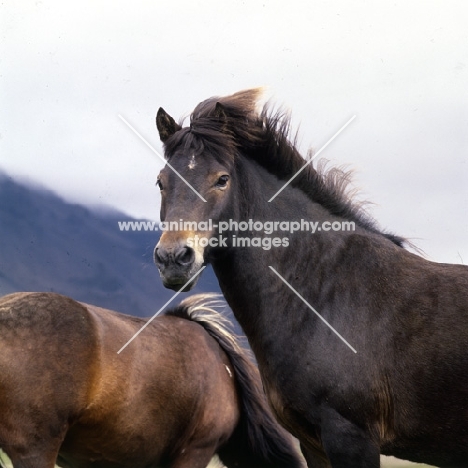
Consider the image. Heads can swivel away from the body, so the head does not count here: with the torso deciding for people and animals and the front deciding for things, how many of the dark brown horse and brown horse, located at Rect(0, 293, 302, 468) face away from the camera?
0

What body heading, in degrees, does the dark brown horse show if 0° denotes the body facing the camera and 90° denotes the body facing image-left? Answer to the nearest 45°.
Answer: approximately 45°

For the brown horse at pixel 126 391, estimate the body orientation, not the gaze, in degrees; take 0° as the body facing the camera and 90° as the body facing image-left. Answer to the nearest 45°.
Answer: approximately 90°
